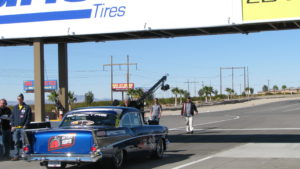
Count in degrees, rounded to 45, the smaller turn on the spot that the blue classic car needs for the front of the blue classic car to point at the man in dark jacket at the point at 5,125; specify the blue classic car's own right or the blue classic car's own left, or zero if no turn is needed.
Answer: approximately 90° to the blue classic car's own left

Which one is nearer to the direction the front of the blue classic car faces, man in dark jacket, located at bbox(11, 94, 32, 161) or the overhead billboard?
the overhead billboard

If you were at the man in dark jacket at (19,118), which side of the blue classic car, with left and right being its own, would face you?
left

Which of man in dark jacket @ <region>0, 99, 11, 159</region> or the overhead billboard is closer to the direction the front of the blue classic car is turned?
the overhead billboard

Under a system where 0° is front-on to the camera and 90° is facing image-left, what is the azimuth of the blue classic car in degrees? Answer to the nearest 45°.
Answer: approximately 225°
